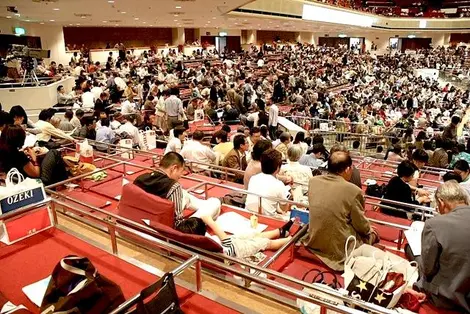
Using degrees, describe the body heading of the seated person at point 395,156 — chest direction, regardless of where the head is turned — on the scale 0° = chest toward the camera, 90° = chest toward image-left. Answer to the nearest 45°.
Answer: approximately 225°

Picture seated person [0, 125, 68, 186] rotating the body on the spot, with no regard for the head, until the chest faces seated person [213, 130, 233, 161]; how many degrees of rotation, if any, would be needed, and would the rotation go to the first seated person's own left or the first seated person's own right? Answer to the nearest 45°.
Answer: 0° — they already face them

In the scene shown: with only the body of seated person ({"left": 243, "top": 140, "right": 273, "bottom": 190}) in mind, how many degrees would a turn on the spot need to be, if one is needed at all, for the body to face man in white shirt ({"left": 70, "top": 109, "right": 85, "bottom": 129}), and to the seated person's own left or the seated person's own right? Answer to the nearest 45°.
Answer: approximately 90° to the seated person's own left

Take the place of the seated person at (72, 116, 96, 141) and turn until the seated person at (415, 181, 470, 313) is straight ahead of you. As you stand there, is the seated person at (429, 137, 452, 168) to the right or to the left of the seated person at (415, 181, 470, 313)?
left

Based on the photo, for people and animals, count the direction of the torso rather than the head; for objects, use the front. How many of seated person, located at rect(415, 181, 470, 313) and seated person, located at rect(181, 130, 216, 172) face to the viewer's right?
0

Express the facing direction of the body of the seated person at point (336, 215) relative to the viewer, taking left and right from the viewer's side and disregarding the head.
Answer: facing away from the viewer and to the right of the viewer

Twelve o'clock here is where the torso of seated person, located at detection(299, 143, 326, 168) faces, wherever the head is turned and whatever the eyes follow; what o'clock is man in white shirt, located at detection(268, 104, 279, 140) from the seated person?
The man in white shirt is roughly at 10 o'clock from the seated person.

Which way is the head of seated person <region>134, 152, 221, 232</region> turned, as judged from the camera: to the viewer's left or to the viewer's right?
to the viewer's right
